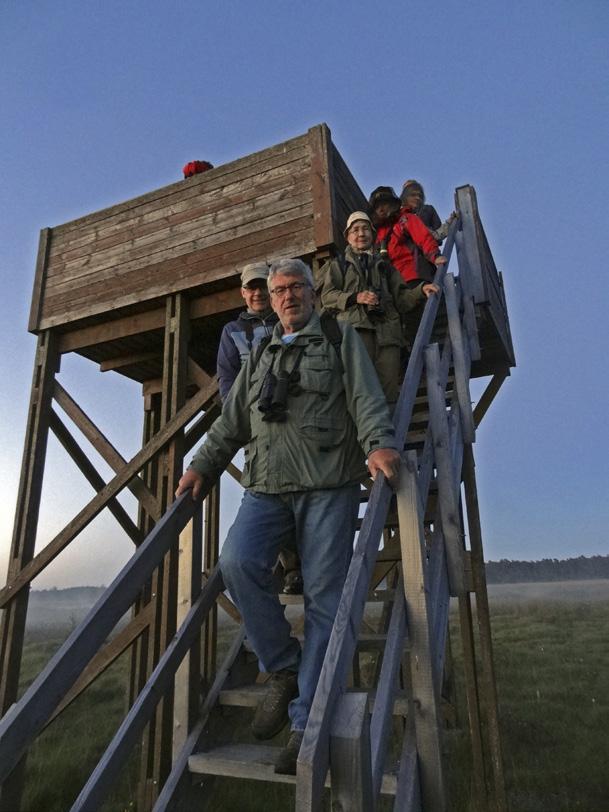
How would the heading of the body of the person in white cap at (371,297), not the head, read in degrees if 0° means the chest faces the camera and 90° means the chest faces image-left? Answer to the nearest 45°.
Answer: approximately 0°

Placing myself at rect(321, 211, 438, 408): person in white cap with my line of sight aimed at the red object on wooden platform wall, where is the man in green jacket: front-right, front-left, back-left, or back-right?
back-left

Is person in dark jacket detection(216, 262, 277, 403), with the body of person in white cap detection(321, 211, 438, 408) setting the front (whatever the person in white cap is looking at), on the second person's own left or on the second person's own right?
on the second person's own right
